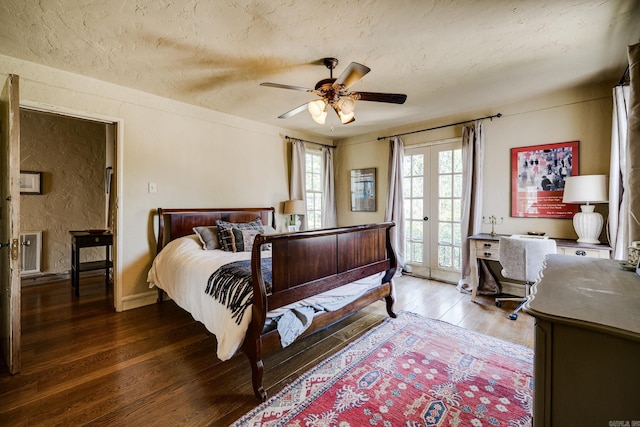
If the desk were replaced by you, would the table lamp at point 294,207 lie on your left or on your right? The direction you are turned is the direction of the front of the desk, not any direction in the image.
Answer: on your right

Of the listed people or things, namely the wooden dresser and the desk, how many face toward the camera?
1

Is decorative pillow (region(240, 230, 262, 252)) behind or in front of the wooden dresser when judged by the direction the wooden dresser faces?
in front

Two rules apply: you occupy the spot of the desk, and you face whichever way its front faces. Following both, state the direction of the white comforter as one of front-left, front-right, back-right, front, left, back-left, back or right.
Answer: front-right

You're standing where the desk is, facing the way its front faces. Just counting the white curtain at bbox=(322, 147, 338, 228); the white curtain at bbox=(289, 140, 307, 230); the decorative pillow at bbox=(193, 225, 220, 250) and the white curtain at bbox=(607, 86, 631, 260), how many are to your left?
1

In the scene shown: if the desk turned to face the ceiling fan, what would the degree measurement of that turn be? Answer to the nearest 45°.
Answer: approximately 45° to its right

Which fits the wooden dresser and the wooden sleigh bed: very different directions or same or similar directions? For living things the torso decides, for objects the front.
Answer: very different directions

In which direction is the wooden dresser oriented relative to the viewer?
to the viewer's left

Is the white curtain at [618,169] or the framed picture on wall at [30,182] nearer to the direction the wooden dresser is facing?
the framed picture on wall

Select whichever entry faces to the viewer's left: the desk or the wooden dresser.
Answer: the wooden dresser

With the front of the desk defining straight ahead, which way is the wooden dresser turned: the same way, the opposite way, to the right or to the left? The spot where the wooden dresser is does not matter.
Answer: to the right

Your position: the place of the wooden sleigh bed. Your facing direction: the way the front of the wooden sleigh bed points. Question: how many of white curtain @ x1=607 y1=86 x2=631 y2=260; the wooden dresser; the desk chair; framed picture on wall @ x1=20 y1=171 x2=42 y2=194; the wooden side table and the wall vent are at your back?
3

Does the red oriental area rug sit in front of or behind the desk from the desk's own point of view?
in front

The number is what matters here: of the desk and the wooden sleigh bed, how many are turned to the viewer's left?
0

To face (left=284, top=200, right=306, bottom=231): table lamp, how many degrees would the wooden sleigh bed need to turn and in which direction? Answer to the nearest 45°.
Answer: approximately 135° to its left

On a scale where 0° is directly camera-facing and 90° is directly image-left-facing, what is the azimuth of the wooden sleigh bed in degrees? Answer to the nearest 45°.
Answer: approximately 315°
